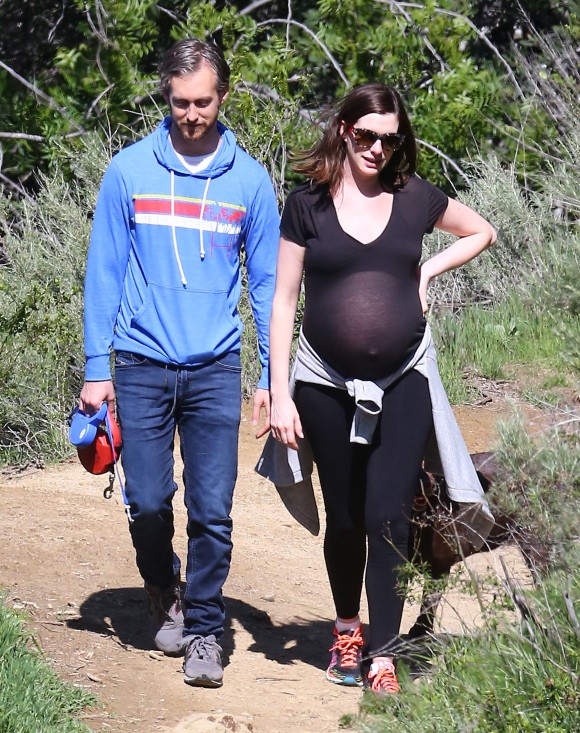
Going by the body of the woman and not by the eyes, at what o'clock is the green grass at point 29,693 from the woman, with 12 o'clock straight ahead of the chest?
The green grass is roughly at 2 o'clock from the woman.

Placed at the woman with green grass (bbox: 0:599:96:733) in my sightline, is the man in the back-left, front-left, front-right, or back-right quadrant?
front-right

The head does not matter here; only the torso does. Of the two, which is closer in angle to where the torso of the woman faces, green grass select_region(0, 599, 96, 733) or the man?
the green grass

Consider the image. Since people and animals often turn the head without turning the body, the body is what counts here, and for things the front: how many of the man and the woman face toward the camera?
2

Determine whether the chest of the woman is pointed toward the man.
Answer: no

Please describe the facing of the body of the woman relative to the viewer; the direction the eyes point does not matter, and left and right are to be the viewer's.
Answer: facing the viewer

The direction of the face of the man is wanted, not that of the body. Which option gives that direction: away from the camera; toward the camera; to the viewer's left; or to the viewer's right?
toward the camera

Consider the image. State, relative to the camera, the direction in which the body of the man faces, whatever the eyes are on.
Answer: toward the camera

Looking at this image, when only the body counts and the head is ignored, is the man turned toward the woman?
no

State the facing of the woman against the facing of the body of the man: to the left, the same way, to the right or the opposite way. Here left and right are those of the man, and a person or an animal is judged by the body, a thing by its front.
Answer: the same way
